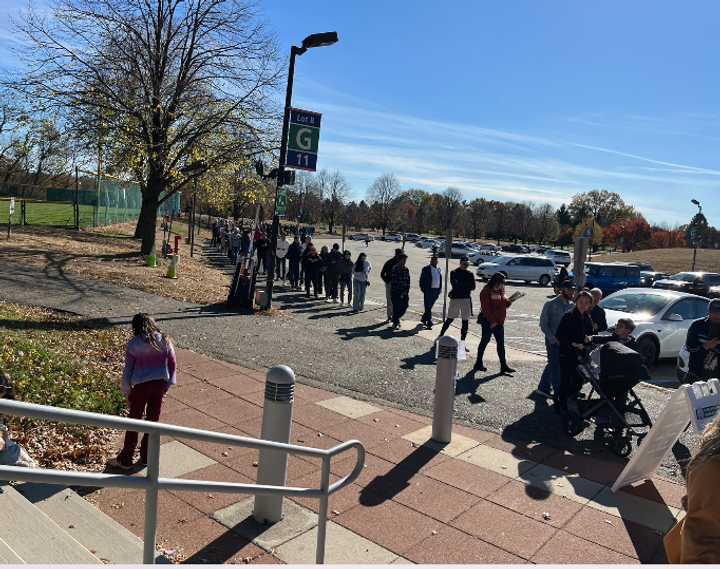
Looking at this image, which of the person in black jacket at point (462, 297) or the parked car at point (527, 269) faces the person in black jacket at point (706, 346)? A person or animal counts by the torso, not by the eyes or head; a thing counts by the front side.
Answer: the person in black jacket at point (462, 297)

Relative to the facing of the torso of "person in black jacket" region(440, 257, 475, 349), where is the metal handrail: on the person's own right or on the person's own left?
on the person's own right

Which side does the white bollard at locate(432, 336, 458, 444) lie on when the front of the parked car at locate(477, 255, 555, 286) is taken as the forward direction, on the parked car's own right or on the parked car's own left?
on the parked car's own left

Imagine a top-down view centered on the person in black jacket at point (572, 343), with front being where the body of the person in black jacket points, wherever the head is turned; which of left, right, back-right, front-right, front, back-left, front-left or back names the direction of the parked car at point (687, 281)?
back-left

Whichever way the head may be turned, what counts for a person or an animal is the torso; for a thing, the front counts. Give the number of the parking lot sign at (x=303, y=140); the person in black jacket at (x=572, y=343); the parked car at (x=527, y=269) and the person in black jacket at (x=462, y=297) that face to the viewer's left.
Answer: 1

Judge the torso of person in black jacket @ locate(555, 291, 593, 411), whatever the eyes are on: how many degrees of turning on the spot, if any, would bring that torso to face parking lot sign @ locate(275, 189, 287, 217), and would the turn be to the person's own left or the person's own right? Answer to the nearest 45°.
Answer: approximately 180°

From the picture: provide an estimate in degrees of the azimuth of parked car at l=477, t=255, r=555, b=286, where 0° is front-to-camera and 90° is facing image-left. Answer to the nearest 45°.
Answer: approximately 90°

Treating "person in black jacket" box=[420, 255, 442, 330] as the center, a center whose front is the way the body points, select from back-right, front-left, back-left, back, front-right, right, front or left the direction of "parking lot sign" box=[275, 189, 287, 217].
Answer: back-right

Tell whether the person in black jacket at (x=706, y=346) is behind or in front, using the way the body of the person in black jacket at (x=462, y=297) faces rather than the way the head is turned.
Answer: in front

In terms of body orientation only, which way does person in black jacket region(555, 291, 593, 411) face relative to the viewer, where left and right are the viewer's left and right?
facing the viewer and to the right of the viewer

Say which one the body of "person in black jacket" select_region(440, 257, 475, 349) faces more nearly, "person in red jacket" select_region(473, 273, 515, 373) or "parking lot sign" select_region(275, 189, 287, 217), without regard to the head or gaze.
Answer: the person in red jacket

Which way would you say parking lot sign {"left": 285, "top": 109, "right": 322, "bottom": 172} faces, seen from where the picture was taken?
facing the viewer

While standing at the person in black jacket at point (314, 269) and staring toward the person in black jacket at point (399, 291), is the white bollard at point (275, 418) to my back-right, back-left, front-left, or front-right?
front-right
